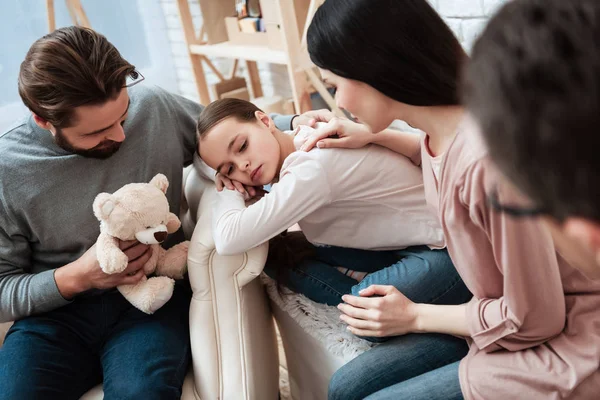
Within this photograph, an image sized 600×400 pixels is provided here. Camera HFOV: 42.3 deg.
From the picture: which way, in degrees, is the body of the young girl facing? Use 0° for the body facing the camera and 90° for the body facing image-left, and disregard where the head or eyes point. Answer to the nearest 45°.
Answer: approximately 90°

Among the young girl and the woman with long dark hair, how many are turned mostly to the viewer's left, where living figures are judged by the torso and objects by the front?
2

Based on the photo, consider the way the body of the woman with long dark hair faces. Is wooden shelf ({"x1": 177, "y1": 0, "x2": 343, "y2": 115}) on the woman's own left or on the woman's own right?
on the woman's own right

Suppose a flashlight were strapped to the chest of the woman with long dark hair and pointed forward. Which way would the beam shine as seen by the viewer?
to the viewer's left

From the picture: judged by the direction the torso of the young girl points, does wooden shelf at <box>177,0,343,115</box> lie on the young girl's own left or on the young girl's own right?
on the young girl's own right
